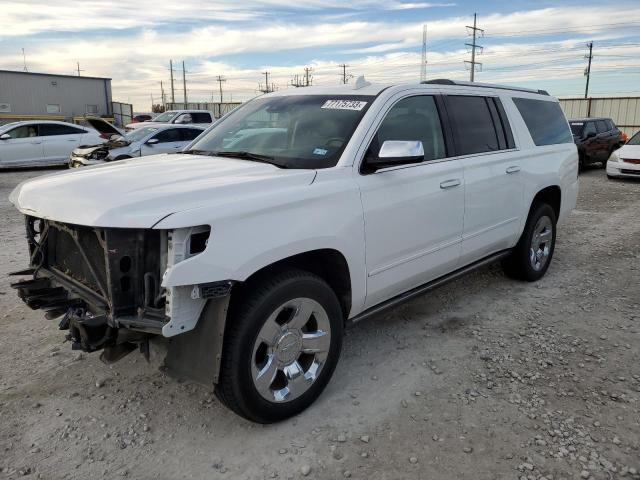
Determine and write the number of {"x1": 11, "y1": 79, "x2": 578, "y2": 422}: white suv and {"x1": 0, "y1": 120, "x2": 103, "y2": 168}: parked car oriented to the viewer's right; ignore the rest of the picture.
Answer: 0

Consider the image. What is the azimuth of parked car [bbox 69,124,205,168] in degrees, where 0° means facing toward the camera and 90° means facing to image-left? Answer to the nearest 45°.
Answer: approximately 45°

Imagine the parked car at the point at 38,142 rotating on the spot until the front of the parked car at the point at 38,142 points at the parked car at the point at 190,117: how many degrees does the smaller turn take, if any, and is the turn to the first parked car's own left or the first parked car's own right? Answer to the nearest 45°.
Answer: approximately 135° to the first parked car's own right

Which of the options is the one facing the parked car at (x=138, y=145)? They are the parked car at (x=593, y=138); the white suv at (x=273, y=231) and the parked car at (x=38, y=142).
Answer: the parked car at (x=593, y=138)

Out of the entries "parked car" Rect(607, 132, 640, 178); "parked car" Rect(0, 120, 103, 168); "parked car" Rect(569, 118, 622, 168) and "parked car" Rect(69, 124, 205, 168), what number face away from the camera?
0

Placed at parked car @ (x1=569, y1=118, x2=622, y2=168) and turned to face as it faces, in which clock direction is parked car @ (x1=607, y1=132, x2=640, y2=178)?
parked car @ (x1=607, y1=132, x2=640, y2=178) is roughly at 10 o'clock from parked car @ (x1=569, y1=118, x2=622, y2=168).

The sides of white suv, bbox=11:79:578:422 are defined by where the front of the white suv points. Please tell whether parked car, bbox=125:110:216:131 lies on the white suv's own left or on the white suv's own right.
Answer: on the white suv's own right

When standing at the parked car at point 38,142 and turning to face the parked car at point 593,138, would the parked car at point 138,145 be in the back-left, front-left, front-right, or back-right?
front-right

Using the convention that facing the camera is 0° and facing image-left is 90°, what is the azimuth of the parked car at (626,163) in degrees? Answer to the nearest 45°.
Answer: approximately 45°

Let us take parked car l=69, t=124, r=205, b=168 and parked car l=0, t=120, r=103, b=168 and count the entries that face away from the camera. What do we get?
0

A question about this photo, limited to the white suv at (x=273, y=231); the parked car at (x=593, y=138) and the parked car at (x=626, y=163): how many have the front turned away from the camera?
0

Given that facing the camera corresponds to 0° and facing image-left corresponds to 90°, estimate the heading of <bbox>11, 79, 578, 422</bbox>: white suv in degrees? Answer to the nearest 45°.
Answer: approximately 45°

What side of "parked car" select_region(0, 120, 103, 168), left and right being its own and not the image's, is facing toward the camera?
left

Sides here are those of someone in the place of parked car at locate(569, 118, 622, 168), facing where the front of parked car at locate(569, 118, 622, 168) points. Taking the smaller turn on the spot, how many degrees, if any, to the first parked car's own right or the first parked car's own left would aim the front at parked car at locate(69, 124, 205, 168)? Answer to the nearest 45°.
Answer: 0° — it already faces it

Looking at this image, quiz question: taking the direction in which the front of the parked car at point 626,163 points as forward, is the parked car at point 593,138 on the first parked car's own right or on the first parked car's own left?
on the first parked car's own right
